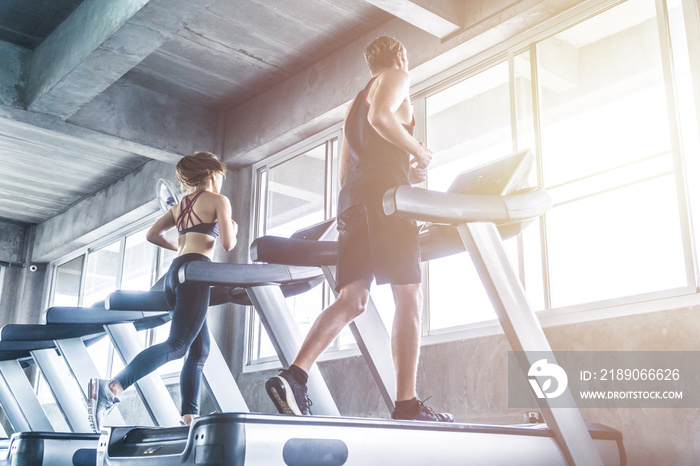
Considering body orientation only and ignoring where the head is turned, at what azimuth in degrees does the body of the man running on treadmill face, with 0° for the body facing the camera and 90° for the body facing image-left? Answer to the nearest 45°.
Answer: approximately 225°

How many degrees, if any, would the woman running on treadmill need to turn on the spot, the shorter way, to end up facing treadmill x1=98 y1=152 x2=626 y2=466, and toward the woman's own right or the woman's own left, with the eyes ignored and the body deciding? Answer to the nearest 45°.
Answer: approximately 90° to the woman's own right

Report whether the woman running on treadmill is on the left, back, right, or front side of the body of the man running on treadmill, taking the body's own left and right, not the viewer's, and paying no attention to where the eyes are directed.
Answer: left

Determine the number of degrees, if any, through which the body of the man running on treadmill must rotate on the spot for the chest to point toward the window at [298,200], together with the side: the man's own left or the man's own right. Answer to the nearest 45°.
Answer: approximately 45° to the man's own left

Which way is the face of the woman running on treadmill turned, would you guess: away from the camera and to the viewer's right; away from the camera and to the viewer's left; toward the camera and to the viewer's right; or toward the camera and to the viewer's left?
away from the camera and to the viewer's right

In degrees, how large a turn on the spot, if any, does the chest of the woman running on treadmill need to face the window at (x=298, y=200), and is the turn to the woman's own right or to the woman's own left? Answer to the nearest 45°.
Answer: approximately 45° to the woman's own left

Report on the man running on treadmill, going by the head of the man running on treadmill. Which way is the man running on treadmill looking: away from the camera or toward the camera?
away from the camera

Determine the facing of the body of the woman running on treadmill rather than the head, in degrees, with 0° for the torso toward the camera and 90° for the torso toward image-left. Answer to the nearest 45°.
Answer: approximately 225°

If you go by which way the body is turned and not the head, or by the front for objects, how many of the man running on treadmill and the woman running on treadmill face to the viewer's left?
0
